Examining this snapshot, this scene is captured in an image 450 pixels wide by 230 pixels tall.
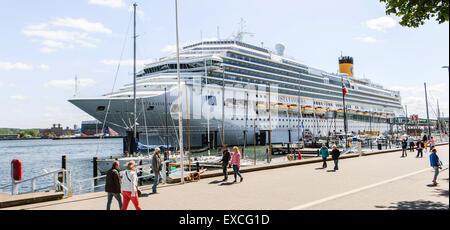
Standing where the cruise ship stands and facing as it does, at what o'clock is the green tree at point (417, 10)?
The green tree is roughly at 10 o'clock from the cruise ship.

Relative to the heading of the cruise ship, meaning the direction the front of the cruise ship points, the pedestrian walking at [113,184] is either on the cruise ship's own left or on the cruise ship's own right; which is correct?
on the cruise ship's own left

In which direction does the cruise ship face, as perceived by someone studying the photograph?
facing the viewer and to the left of the viewer
